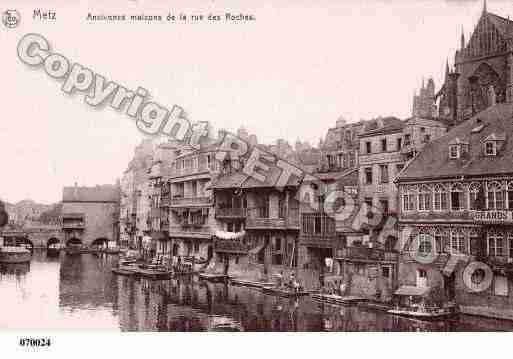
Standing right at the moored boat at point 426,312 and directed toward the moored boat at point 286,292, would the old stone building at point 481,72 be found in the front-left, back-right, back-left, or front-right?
front-right

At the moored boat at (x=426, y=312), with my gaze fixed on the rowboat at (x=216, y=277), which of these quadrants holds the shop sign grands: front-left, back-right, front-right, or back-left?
back-right

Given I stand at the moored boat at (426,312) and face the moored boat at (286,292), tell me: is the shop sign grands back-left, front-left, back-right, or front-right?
back-right

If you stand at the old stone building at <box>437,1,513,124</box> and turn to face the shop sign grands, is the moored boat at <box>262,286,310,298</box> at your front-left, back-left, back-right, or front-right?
front-right
